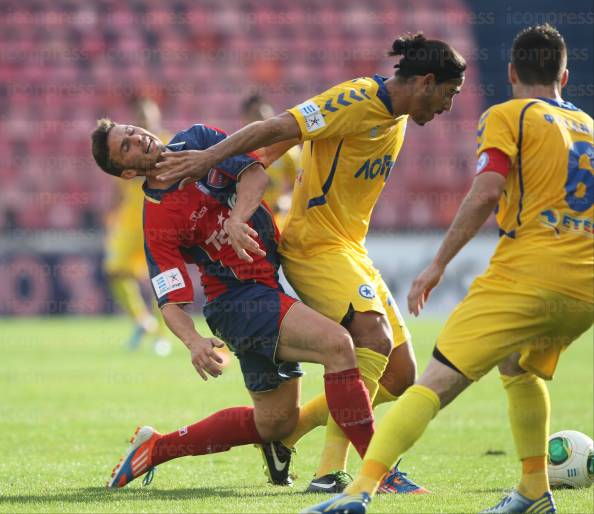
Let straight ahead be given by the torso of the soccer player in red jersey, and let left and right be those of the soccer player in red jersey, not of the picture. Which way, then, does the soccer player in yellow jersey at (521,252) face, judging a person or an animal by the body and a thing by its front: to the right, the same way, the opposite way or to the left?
the opposite way

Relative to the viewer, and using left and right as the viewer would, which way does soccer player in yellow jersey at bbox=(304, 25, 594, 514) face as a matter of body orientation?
facing away from the viewer and to the left of the viewer

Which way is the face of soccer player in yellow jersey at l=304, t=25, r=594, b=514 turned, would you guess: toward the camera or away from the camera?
away from the camera

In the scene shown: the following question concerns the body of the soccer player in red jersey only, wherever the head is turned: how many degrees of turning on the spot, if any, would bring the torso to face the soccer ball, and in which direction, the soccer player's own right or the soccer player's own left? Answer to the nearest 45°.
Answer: approximately 45° to the soccer player's own left

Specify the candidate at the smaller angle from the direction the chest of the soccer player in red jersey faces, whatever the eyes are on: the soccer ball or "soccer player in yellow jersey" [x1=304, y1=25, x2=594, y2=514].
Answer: the soccer player in yellow jersey

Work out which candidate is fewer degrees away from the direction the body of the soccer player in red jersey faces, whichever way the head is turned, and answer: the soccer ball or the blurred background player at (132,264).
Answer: the soccer ball

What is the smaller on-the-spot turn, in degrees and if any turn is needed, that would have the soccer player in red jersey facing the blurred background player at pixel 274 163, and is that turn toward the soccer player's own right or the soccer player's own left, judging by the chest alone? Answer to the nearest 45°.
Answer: approximately 135° to the soccer player's own left

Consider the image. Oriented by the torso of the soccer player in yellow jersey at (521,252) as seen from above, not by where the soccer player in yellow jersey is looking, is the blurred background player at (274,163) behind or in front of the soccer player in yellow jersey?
in front

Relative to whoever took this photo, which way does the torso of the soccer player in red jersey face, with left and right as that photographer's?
facing the viewer and to the right of the viewer

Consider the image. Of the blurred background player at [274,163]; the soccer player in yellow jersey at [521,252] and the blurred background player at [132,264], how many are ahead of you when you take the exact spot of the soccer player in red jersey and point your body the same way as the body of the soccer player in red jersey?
1

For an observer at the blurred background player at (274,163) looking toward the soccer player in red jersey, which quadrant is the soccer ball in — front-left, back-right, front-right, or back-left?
front-left
